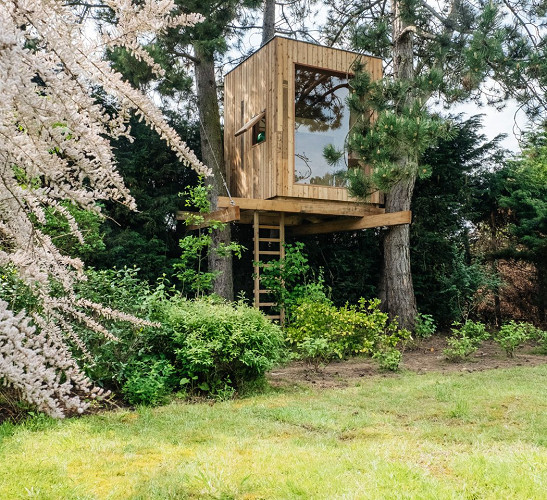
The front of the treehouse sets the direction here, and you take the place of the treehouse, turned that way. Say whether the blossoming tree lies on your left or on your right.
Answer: on your right

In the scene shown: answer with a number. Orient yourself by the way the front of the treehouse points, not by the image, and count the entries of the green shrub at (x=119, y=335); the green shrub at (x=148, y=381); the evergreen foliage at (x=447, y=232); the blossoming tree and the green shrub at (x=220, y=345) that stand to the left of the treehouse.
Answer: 1

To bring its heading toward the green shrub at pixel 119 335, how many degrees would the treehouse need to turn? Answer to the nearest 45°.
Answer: approximately 45° to its right

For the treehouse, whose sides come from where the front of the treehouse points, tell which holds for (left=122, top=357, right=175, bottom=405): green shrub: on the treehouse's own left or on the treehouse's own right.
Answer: on the treehouse's own right

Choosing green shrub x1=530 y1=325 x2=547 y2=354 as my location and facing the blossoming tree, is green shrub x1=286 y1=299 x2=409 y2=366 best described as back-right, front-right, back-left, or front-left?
front-right

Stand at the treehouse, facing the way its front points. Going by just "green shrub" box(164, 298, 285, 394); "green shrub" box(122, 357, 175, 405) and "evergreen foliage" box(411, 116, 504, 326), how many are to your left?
1

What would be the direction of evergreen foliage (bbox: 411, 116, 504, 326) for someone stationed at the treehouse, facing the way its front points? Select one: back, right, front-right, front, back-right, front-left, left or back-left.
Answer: left

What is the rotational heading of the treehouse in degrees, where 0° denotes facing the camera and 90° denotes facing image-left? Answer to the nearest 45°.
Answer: approximately 315°

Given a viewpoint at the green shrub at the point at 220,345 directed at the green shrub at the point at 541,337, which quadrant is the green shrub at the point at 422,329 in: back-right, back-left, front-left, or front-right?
front-left
